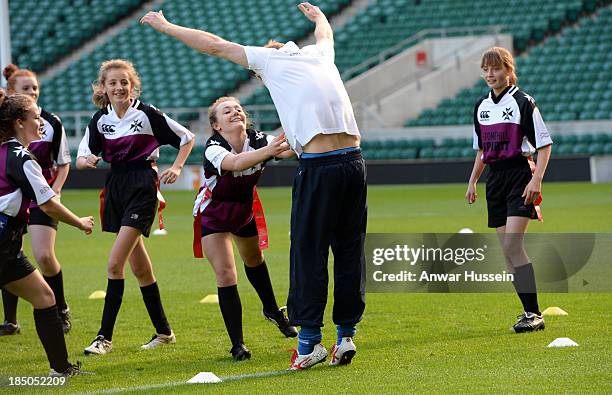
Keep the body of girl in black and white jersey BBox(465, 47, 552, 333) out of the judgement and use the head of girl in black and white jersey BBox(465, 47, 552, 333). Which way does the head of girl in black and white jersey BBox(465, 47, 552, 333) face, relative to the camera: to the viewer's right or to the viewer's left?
to the viewer's left

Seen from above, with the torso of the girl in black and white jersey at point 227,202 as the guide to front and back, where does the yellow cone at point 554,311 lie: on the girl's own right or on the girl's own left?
on the girl's own left

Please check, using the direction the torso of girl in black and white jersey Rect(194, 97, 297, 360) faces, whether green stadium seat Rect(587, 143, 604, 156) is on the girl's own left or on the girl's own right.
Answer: on the girl's own left

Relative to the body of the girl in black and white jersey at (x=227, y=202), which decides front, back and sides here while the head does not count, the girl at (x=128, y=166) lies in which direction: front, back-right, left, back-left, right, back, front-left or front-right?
back

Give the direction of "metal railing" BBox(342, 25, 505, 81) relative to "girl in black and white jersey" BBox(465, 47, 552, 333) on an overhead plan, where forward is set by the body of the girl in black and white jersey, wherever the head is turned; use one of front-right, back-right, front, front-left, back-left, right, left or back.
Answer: back-right

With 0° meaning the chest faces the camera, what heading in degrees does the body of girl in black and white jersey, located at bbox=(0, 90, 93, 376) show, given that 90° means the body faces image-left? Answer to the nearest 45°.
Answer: approximately 270°

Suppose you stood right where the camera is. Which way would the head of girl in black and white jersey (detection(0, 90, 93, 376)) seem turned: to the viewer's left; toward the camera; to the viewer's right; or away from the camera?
to the viewer's right

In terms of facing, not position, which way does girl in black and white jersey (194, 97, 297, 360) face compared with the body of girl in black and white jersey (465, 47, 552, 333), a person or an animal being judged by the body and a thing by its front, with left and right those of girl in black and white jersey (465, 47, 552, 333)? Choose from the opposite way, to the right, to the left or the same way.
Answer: to the left

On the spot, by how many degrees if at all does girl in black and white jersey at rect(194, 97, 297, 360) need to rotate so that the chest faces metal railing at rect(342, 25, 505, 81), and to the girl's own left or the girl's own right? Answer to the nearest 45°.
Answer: approximately 135° to the girl's own left

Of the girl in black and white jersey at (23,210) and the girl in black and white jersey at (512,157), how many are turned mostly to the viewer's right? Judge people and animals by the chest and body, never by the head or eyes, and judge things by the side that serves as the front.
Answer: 1

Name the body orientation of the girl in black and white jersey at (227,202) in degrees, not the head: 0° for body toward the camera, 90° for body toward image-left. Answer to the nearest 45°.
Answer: approximately 315°

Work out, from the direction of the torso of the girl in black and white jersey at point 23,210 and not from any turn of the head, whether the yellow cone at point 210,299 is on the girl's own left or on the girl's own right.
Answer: on the girl's own left

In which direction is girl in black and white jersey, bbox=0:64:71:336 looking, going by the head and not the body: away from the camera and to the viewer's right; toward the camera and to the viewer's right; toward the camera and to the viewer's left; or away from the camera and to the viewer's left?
toward the camera and to the viewer's right
